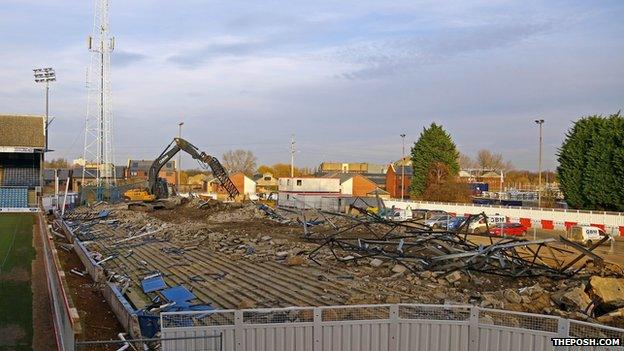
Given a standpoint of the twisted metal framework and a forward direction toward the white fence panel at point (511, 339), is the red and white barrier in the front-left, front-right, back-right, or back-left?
back-left

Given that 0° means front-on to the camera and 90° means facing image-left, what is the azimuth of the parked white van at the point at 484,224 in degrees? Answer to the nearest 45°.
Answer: approximately 45°

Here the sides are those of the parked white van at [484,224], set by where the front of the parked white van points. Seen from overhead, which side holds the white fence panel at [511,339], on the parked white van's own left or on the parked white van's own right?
on the parked white van's own left

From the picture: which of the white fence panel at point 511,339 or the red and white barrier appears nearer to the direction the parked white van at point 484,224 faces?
the white fence panel

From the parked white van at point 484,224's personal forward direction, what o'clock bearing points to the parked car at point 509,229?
the parked car at point 509,229 is roughly at 9 o'clock from the parked white van at point 484,224.
